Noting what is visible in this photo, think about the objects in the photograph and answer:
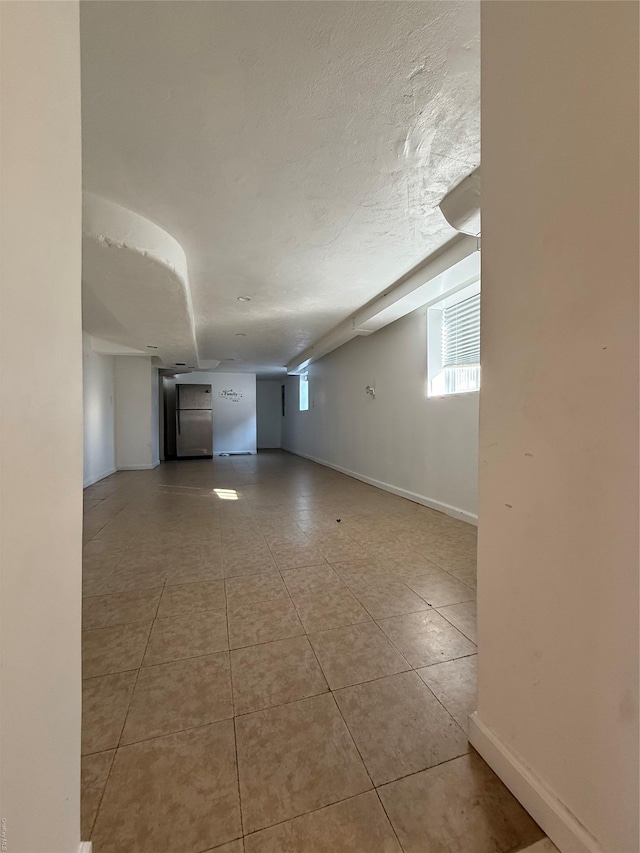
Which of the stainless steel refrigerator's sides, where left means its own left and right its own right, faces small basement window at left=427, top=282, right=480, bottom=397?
front

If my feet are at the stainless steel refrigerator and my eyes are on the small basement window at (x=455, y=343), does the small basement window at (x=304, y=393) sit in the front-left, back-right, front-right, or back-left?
front-left

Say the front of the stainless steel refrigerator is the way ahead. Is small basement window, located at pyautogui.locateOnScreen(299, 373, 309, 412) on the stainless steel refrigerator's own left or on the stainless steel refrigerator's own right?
on the stainless steel refrigerator's own left

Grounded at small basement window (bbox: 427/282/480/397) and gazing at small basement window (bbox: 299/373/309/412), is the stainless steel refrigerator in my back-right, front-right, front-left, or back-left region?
front-left

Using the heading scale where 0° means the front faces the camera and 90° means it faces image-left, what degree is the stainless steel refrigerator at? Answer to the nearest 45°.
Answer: approximately 0°

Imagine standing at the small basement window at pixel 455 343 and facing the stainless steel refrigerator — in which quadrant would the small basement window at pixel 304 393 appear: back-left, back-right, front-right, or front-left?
front-right

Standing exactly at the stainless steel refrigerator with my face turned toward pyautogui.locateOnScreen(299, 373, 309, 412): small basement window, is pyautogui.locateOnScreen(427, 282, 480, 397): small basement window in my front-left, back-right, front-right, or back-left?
front-right
